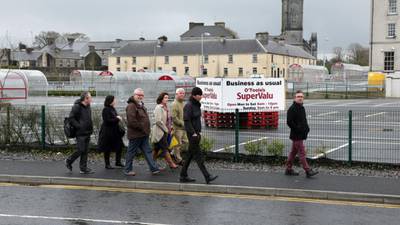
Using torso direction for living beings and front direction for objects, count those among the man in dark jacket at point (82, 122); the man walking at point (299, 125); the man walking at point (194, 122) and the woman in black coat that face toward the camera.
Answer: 0

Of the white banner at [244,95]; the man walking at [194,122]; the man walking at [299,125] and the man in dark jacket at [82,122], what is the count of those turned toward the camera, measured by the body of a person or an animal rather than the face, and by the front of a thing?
1
